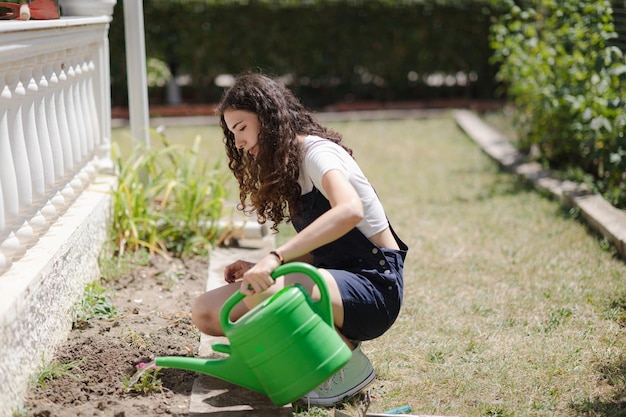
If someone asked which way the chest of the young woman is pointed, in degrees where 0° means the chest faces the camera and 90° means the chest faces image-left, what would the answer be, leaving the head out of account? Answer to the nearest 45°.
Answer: approximately 90°

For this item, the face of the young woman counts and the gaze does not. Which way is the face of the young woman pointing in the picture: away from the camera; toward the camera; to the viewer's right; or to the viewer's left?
to the viewer's left

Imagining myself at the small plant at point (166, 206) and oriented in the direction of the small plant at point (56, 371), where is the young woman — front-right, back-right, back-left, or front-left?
front-left

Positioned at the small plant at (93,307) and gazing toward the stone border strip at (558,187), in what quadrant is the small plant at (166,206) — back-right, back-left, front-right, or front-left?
front-left

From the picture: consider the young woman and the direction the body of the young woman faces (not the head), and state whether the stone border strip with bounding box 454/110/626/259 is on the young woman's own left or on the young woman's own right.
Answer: on the young woman's own right

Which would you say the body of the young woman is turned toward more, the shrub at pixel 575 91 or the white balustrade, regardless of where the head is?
the white balustrade

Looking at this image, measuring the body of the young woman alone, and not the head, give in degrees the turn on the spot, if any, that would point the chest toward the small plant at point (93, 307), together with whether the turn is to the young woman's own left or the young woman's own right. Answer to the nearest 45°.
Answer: approximately 45° to the young woman's own right

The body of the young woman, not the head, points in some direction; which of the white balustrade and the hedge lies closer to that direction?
the white balustrade

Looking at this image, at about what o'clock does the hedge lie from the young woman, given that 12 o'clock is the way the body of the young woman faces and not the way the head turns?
The hedge is roughly at 3 o'clock from the young woman.

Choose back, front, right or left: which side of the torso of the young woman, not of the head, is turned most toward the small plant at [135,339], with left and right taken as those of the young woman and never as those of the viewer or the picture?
front

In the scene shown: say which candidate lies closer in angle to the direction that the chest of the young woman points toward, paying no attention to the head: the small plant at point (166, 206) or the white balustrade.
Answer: the white balustrade

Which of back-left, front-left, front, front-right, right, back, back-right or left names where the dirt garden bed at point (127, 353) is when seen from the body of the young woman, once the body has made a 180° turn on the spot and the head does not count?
back

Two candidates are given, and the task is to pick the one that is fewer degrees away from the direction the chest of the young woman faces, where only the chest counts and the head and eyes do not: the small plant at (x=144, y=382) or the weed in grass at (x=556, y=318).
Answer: the small plant

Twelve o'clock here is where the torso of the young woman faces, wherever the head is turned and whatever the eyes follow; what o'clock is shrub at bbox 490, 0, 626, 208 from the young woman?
The shrub is roughly at 4 o'clock from the young woman.

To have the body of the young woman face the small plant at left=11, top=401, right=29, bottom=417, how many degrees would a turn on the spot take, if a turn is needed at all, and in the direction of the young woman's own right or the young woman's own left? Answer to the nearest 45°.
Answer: approximately 45° to the young woman's own left

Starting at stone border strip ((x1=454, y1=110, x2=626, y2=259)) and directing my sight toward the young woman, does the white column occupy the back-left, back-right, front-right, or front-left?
front-right

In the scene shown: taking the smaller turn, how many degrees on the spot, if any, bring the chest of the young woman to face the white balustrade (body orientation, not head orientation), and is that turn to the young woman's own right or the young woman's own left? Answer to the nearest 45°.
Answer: approximately 45° to the young woman's own right
